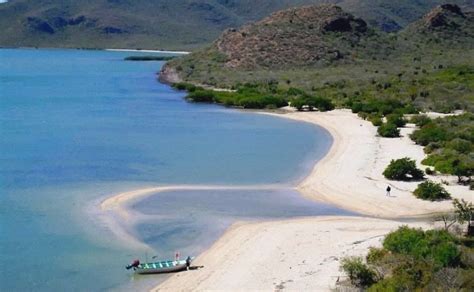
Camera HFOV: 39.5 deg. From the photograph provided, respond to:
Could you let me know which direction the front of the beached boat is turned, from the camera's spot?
facing to the right of the viewer

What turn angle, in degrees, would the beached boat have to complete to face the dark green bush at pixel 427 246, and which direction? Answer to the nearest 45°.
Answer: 0° — it already faces it

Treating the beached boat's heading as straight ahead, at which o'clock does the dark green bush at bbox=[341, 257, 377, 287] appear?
The dark green bush is roughly at 1 o'clock from the beached boat.

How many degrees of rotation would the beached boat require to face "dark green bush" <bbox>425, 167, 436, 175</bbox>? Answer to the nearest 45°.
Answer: approximately 45° to its left

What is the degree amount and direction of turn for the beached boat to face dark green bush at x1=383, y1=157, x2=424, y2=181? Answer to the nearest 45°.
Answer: approximately 45° to its left

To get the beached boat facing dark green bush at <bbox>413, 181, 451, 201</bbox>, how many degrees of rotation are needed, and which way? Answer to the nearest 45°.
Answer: approximately 45° to its left

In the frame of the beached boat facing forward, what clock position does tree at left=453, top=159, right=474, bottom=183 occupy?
The tree is roughly at 11 o'clock from the beached boat.
